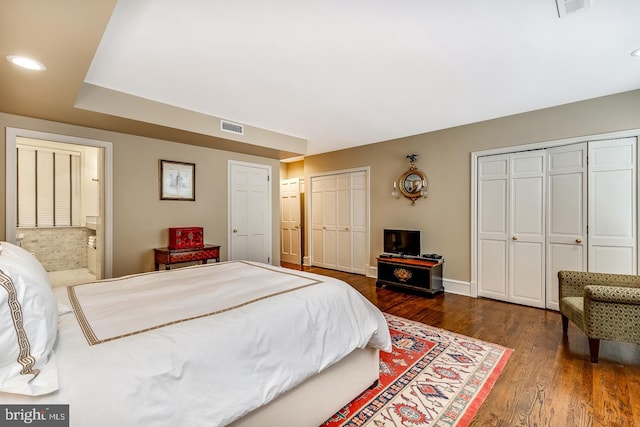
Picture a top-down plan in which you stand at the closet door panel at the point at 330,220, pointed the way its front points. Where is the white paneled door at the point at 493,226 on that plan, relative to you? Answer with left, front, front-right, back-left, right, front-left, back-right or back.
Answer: left

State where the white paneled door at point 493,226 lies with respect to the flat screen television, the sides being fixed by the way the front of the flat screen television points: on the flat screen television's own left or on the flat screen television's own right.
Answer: on the flat screen television's own left

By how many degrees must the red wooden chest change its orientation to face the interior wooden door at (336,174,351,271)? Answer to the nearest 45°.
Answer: approximately 45° to its left

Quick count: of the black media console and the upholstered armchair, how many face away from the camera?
0

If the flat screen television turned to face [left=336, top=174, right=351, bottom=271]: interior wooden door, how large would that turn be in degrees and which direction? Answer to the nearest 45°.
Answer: approximately 90° to its right

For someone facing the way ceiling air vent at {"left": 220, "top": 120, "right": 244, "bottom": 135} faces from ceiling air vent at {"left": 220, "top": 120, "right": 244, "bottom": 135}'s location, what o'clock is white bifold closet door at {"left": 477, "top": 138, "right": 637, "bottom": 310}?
The white bifold closet door is roughly at 11 o'clock from the ceiling air vent.

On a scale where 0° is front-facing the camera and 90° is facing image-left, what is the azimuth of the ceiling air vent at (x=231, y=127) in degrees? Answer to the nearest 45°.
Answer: approximately 315°
